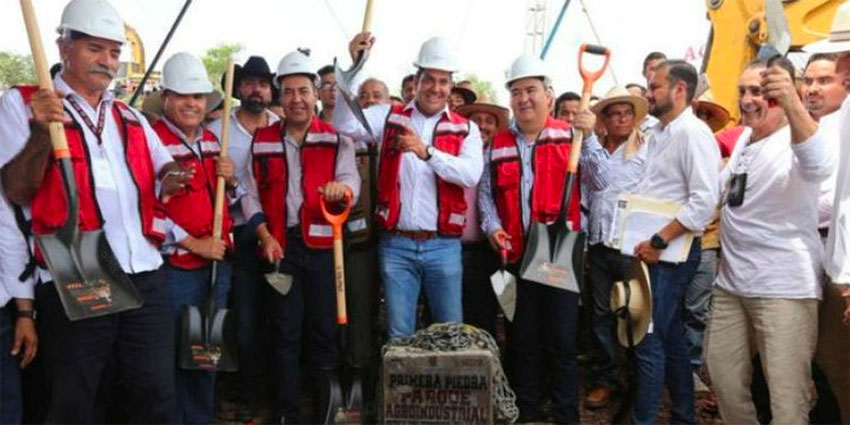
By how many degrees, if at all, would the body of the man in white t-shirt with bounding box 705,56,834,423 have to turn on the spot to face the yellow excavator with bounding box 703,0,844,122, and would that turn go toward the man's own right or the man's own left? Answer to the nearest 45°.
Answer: approximately 135° to the man's own right

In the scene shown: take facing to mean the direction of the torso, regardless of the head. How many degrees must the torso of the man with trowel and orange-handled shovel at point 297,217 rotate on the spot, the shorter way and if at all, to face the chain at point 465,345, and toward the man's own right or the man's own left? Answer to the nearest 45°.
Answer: approximately 45° to the man's own left

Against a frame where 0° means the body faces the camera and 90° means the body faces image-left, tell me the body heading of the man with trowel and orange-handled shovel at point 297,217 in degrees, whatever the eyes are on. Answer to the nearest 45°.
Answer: approximately 0°

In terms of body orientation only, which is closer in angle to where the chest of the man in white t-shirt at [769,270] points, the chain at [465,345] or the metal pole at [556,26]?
the chain

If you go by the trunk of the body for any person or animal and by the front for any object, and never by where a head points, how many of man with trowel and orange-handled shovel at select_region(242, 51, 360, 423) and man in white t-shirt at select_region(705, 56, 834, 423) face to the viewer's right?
0

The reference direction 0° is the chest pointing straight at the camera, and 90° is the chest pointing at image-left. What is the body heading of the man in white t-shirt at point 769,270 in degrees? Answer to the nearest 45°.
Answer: approximately 45°

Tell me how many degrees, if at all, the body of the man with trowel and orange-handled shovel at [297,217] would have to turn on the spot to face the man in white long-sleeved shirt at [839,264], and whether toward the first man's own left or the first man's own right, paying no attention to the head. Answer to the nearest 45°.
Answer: approximately 45° to the first man's own left
